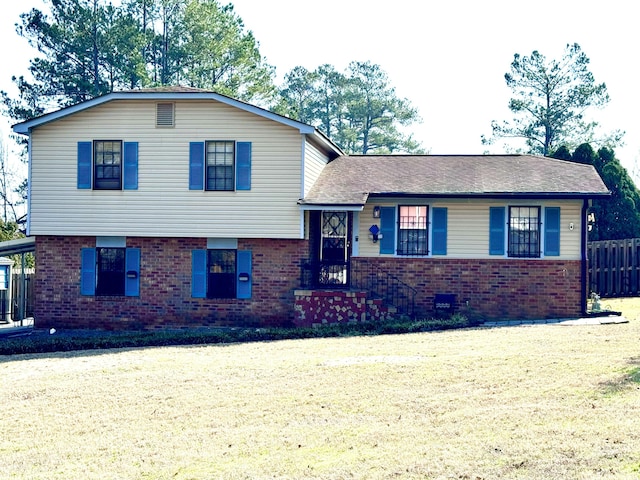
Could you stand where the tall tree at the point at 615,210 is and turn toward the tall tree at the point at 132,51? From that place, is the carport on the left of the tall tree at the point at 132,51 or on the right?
left

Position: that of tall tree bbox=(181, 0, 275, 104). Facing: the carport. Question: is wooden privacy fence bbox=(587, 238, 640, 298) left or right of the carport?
left

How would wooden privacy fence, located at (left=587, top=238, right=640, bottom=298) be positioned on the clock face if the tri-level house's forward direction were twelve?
The wooden privacy fence is roughly at 8 o'clock from the tri-level house.

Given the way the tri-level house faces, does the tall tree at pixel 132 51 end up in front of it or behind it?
behind

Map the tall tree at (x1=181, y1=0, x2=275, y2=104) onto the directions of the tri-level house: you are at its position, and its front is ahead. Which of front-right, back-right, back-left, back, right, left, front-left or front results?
back

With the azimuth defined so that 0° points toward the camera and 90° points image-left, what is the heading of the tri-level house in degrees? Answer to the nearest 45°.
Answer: approximately 0°
